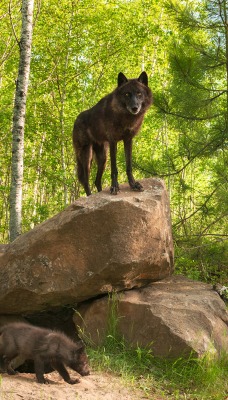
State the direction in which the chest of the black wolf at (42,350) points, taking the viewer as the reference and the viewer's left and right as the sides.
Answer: facing to the right of the viewer

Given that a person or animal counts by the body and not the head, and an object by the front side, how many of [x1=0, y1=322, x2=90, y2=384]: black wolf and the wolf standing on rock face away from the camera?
0

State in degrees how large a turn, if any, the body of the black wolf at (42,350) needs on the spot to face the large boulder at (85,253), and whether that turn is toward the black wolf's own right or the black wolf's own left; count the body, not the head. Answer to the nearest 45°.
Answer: approximately 45° to the black wolf's own left

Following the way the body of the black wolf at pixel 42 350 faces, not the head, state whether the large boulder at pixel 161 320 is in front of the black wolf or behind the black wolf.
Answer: in front
